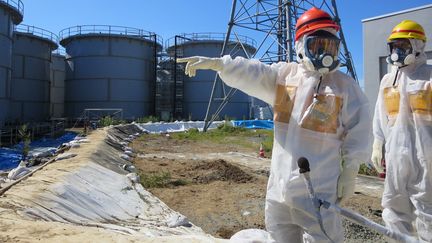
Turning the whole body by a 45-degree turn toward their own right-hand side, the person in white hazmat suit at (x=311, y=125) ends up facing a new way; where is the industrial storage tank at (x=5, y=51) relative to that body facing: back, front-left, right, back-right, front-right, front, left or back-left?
right

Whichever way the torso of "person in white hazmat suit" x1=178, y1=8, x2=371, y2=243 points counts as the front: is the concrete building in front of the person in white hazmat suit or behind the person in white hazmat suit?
behind

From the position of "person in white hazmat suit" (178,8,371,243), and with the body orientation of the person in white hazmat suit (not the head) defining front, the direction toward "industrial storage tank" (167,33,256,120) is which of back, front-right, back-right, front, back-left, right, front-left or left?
back

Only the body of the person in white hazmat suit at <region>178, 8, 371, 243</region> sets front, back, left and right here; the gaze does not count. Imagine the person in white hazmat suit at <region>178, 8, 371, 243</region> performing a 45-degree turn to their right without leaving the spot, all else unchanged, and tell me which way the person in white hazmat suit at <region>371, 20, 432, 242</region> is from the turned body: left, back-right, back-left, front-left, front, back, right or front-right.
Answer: back

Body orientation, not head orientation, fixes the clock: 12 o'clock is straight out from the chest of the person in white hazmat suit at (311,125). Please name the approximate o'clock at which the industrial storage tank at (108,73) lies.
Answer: The industrial storage tank is roughly at 5 o'clock from the person in white hazmat suit.

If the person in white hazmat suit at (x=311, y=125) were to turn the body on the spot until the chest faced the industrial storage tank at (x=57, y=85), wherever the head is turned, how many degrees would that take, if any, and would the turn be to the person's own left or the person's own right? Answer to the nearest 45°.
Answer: approximately 135° to the person's own right

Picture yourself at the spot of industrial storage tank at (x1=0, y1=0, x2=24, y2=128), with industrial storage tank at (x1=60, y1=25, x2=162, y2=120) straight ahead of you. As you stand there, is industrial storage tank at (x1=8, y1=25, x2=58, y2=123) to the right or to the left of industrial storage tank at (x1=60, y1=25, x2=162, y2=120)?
left

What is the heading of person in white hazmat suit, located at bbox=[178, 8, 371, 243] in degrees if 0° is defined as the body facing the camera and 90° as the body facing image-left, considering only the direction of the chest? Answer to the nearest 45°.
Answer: approximately 0°

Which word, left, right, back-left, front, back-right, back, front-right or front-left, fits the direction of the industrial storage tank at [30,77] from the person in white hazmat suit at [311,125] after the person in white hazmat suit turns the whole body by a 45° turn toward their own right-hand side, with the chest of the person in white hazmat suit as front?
right

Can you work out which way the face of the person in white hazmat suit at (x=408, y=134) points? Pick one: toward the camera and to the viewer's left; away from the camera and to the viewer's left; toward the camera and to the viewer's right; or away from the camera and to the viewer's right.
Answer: toward the camera and to the viewer's left
